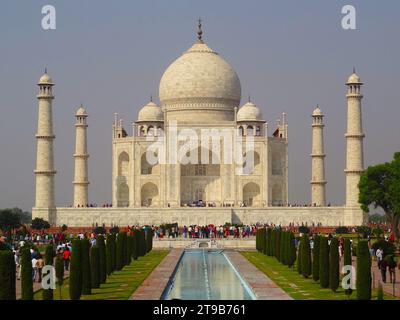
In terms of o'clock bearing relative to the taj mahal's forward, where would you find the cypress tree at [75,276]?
The cypress tree is roughly at 12 o'clock from the taj mahal.

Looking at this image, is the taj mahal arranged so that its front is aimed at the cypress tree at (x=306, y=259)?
yes

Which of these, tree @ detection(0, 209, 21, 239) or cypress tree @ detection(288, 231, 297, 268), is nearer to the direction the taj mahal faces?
the cypress tree

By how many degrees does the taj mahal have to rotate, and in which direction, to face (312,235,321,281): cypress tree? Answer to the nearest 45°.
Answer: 0° — it already faces it

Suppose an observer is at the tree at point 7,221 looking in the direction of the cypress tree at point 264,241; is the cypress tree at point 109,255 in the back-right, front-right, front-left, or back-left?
front-right

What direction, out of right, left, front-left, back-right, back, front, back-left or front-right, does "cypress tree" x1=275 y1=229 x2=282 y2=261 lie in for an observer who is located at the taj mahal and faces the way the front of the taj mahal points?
front

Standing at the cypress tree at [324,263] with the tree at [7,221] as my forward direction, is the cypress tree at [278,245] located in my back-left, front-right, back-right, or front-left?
front-right

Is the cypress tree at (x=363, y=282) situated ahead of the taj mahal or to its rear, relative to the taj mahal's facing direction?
ahead

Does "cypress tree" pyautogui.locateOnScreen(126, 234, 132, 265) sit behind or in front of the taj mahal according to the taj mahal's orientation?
in front

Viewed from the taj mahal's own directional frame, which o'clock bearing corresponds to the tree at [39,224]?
The tree is roughly at 2 o'clock from the taj mahal.

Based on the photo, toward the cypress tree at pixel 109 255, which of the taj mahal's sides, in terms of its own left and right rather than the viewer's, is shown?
front

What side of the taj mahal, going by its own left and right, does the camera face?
front

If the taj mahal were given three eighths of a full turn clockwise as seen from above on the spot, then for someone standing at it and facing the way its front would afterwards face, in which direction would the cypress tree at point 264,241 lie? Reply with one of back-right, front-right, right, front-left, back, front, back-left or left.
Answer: back-left

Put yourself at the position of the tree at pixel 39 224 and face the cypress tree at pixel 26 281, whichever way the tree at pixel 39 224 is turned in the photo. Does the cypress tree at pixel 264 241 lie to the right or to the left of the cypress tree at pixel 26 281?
left

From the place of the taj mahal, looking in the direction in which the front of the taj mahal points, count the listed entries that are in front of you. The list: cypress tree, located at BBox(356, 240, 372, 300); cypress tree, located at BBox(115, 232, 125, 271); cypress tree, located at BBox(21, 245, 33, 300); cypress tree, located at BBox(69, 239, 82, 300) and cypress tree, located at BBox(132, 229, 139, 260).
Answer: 5

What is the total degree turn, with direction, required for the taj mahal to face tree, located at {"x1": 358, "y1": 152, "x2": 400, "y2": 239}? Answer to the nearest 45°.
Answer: approximately 45° to its left

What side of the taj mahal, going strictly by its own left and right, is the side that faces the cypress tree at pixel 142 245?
front
